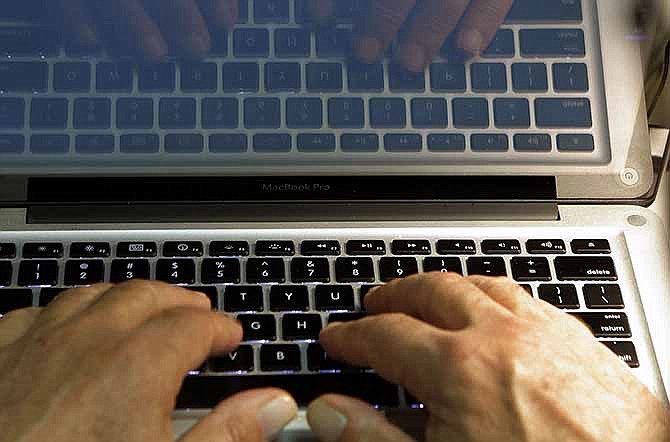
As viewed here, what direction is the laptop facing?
toward the camera
